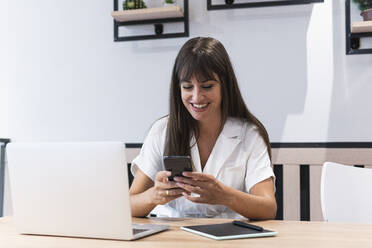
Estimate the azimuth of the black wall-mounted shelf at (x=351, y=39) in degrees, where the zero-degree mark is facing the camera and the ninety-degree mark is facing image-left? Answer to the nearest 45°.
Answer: approximately 0°

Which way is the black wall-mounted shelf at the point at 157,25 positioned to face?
toward the camera

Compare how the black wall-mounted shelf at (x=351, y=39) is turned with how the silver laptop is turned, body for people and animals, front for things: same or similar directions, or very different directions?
very different directions

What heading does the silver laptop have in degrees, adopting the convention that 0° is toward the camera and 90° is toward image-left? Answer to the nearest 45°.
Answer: approximately 225°

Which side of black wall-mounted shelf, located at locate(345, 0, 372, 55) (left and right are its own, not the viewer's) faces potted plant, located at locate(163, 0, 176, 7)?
right

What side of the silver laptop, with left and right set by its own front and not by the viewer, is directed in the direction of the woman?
front

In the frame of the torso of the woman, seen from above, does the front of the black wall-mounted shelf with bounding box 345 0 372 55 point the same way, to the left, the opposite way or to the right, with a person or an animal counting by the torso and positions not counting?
the same way

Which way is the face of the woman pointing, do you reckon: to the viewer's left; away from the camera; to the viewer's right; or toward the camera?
toward the camera

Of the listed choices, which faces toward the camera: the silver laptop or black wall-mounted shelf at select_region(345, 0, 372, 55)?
the black wall-mounted shelf

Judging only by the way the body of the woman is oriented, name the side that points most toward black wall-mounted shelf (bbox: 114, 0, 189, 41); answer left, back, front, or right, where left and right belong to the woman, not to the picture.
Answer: back

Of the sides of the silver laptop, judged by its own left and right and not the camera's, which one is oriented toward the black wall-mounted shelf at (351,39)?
front

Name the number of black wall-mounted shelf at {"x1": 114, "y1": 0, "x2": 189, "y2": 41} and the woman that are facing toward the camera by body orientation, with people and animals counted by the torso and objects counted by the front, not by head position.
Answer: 2

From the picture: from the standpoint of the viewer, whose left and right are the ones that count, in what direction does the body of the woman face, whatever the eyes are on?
facing the viewer

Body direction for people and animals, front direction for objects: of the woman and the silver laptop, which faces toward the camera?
the woman

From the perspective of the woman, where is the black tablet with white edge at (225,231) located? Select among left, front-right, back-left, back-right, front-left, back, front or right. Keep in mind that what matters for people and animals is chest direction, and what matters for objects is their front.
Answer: front

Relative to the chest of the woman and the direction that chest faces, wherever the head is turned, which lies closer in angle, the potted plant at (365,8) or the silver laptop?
the silver laptop
